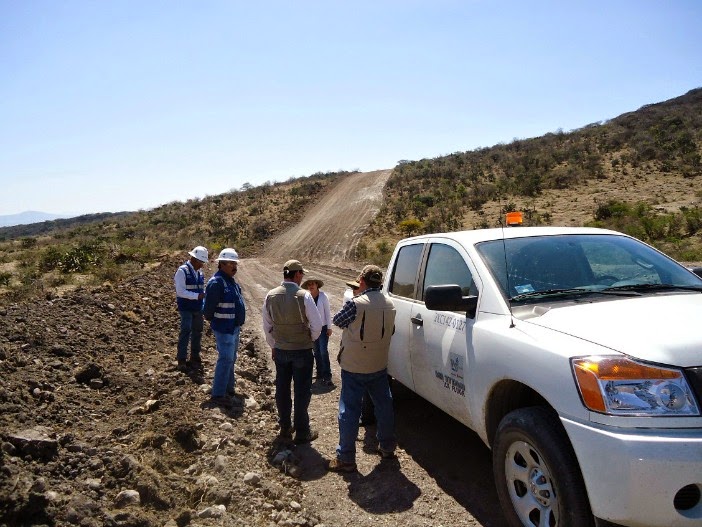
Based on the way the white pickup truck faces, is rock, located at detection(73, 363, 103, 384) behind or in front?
behind

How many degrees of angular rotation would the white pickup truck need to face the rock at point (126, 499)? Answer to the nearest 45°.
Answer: approximately 135° to its right

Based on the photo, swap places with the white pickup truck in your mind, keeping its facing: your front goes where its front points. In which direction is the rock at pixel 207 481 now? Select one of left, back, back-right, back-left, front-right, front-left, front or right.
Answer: back-right

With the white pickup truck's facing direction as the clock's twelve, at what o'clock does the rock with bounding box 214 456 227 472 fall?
The rock is roughly at 5 o'clock from the white pickup truck.

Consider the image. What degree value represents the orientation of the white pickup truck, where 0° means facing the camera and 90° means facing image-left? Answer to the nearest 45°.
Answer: approximately 315°

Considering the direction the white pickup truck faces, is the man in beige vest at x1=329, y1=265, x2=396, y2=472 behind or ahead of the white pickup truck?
behind

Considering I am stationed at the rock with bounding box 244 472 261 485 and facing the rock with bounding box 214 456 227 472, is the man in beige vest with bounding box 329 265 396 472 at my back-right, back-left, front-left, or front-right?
back-right

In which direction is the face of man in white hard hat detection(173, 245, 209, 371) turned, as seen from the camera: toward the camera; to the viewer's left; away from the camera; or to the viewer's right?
to the viewer's right

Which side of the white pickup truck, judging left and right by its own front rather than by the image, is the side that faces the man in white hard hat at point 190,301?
back

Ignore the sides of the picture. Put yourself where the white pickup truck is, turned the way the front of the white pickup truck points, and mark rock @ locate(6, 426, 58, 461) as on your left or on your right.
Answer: on your right
